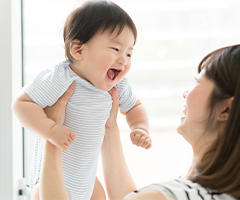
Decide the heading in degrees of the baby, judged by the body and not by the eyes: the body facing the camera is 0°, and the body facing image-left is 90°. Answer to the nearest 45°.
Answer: approximately 315°

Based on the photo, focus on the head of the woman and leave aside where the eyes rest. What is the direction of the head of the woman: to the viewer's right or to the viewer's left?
to the viewer's left

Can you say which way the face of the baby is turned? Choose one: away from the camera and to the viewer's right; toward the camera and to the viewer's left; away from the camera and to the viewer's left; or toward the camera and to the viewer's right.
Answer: toward the camera and to the viewer's right
